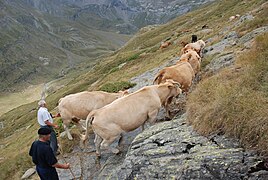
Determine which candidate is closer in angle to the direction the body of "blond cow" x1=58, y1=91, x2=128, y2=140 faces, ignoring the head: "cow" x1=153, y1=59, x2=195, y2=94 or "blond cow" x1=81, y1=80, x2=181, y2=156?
the cow

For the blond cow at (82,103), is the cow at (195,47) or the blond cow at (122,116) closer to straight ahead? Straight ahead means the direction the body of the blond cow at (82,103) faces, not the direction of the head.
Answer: the cow

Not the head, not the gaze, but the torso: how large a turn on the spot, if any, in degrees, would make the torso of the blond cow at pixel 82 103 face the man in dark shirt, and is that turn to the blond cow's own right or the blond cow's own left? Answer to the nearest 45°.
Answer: approximately 90° to the blond cow's own right

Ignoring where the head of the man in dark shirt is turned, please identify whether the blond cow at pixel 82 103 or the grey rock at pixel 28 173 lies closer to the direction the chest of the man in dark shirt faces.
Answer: the blond cow

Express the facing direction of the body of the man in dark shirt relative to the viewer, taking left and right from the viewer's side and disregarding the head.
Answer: facing away from the viewer and to the right of the viewer

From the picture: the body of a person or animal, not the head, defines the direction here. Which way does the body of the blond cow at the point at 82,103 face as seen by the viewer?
to the viewer's right

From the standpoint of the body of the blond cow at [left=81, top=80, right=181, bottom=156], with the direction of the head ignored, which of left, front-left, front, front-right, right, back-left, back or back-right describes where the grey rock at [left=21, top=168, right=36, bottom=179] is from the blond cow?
back-left

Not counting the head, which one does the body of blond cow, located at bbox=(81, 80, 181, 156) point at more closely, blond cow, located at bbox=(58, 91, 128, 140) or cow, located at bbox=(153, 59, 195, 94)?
the cow

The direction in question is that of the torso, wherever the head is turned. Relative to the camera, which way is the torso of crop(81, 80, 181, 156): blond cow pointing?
to the viewer's right

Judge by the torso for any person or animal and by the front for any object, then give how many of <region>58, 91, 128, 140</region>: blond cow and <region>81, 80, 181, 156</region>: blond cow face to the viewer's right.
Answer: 2

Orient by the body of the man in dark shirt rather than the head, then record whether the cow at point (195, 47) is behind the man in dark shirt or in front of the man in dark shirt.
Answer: in front
